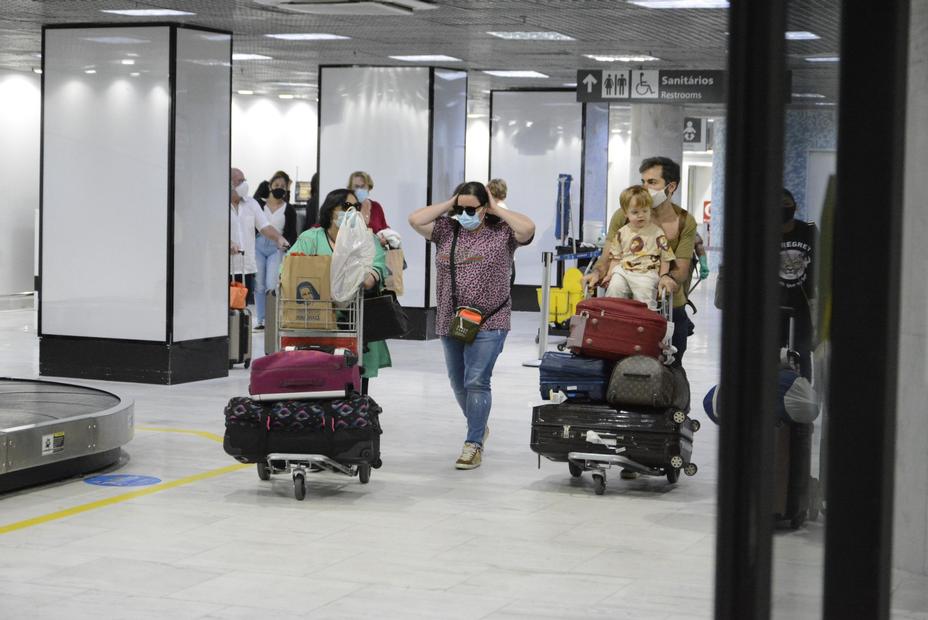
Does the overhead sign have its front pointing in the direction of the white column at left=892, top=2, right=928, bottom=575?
yes

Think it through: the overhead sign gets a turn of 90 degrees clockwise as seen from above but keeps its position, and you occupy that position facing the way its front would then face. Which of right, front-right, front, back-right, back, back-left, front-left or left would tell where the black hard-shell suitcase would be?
left

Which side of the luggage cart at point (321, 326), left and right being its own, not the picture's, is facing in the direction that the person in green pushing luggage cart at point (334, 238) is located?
back

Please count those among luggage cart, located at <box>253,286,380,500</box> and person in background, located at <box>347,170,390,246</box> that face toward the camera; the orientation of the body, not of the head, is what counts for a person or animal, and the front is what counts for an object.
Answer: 2

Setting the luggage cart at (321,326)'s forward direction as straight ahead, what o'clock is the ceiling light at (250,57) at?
The ceiling light is roughly at 6 o'clock from the luggage cart.

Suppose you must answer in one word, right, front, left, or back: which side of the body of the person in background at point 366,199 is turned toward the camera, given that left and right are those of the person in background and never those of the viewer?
front

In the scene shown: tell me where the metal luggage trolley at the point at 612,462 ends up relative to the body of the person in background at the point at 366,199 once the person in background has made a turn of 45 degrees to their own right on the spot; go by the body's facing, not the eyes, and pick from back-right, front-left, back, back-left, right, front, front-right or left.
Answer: front-left

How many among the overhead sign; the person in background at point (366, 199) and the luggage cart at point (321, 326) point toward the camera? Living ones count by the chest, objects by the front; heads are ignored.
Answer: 3

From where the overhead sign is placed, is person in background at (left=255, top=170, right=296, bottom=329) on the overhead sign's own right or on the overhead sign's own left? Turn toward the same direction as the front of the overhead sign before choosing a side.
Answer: on the overhead sign's own right

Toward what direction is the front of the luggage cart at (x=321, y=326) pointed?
toward the camera

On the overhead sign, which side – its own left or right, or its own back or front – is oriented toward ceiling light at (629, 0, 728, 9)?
front

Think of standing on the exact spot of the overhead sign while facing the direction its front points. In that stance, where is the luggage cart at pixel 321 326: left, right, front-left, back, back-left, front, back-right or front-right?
front

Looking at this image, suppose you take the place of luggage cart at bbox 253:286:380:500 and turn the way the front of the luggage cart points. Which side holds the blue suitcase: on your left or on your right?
on your left

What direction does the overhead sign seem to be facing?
toward the camera
